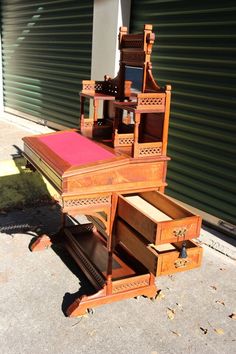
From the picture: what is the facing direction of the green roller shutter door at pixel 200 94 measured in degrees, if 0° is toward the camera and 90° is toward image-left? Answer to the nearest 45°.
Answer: approximately 45°

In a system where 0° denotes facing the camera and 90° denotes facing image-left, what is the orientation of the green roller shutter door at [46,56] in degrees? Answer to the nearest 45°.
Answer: approximately 45°

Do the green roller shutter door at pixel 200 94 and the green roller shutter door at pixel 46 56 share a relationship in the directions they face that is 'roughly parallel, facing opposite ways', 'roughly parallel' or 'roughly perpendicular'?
roughly parallel

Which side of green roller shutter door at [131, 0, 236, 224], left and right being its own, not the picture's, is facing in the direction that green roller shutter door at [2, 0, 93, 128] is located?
right

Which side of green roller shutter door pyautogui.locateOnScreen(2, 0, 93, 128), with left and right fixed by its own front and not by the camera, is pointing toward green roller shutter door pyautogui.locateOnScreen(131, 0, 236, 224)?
left

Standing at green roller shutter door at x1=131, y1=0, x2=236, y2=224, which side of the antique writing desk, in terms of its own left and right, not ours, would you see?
back

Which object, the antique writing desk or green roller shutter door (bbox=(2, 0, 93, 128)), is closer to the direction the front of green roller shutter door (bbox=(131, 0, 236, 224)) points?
the antique writing desk

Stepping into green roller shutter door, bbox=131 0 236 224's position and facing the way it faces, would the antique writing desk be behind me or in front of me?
in front

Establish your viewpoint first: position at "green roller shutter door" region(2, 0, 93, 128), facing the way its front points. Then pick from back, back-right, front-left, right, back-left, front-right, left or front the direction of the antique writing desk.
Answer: front-left

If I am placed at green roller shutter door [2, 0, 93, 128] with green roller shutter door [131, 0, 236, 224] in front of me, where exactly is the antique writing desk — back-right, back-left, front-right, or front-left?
front-right

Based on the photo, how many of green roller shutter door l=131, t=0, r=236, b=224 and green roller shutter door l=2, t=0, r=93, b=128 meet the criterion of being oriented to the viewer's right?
0
